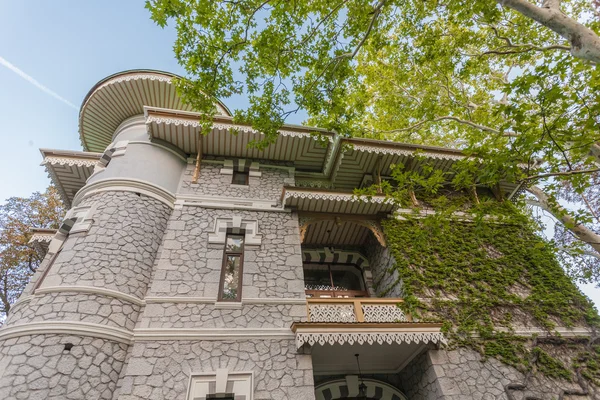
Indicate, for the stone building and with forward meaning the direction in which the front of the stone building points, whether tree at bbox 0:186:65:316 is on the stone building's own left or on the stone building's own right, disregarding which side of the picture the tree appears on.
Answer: on the stone building's own right

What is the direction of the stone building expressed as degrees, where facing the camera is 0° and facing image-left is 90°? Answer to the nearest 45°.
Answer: approximately 0°
